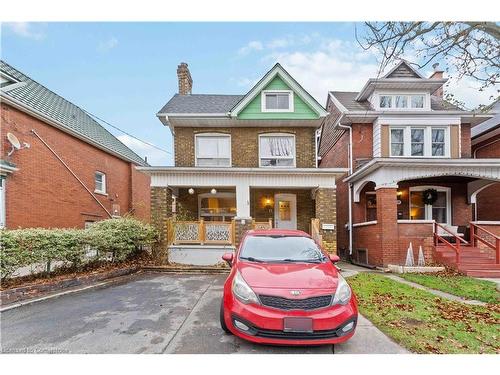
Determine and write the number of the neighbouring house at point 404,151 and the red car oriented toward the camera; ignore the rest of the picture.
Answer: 2

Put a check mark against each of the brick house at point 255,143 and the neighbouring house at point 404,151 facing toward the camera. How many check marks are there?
2

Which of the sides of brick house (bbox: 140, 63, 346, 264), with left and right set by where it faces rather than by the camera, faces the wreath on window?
left

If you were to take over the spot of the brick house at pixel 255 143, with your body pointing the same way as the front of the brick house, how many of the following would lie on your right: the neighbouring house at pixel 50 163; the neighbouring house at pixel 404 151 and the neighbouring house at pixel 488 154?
1

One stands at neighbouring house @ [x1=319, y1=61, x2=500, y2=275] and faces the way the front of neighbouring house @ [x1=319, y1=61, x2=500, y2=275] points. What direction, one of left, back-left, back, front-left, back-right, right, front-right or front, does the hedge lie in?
front-right

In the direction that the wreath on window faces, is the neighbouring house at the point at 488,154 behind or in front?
behind

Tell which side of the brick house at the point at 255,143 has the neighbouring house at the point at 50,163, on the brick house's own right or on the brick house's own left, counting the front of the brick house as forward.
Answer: on the brick house's own right

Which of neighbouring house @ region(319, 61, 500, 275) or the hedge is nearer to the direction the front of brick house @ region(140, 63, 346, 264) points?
the hedge

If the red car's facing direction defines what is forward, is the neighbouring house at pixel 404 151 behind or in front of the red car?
behind

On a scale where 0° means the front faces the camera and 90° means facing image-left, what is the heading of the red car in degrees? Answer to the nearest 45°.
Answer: approximately 0°
